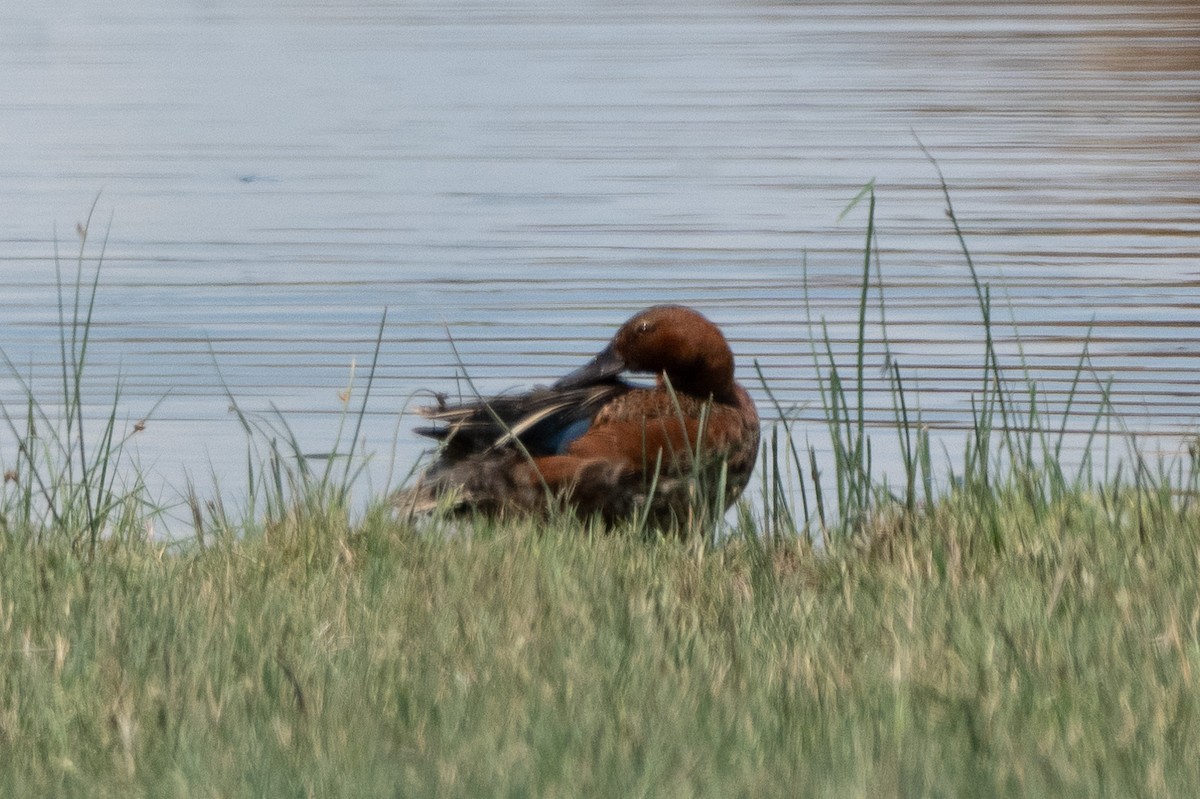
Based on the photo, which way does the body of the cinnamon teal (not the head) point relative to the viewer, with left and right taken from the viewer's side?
facing to the right of the viewer
